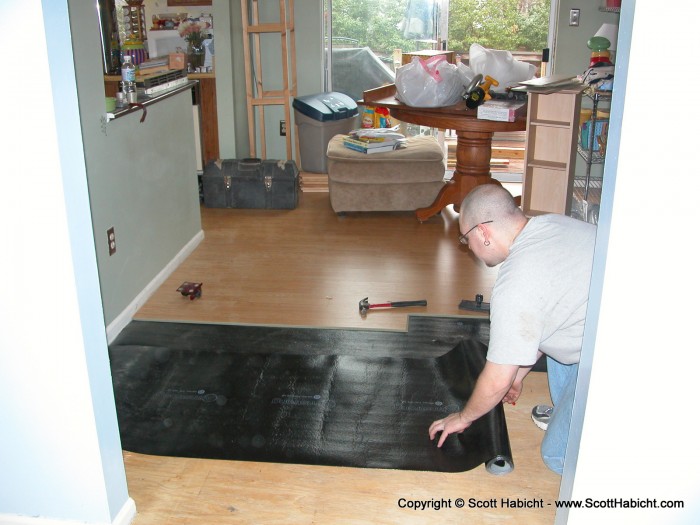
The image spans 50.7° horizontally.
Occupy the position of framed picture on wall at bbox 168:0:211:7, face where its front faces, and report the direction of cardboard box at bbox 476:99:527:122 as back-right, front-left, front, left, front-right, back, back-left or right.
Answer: front-left

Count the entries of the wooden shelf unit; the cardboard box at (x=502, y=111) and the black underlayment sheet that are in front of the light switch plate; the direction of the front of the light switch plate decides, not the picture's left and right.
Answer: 3

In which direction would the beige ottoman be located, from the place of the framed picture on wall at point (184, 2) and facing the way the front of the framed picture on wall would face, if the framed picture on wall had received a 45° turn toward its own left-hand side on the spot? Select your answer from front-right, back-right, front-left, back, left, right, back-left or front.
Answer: front

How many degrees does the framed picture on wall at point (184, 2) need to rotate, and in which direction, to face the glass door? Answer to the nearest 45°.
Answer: approximately 90° to its left

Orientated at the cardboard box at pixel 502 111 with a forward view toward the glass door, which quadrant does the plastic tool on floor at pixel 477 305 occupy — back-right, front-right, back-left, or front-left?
back-left

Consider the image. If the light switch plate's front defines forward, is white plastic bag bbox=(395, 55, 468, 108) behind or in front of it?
in front

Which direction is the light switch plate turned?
toward the camera

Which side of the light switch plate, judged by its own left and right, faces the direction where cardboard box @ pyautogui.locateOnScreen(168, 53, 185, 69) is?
right

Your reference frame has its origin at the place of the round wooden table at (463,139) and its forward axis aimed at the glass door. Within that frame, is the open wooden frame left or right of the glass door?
left

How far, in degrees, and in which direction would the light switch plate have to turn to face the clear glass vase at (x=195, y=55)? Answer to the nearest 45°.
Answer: approximately 90° to its right

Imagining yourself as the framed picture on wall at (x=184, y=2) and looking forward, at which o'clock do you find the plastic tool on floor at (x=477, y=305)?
The plastic tool on floor is roughly at 11 o'clock from the framed picture on wall.

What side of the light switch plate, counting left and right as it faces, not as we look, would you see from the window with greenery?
right

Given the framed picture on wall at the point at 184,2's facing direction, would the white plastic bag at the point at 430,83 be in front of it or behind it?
in front

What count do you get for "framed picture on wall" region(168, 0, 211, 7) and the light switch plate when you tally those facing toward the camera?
2

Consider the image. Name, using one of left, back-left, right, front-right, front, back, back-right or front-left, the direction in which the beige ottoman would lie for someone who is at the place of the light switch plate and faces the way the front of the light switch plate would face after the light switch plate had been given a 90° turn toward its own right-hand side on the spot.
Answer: front-left

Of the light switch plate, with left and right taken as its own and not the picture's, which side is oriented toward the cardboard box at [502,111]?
front

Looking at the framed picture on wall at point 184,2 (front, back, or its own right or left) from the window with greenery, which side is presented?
left

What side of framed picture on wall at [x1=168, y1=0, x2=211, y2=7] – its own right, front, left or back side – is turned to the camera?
front
